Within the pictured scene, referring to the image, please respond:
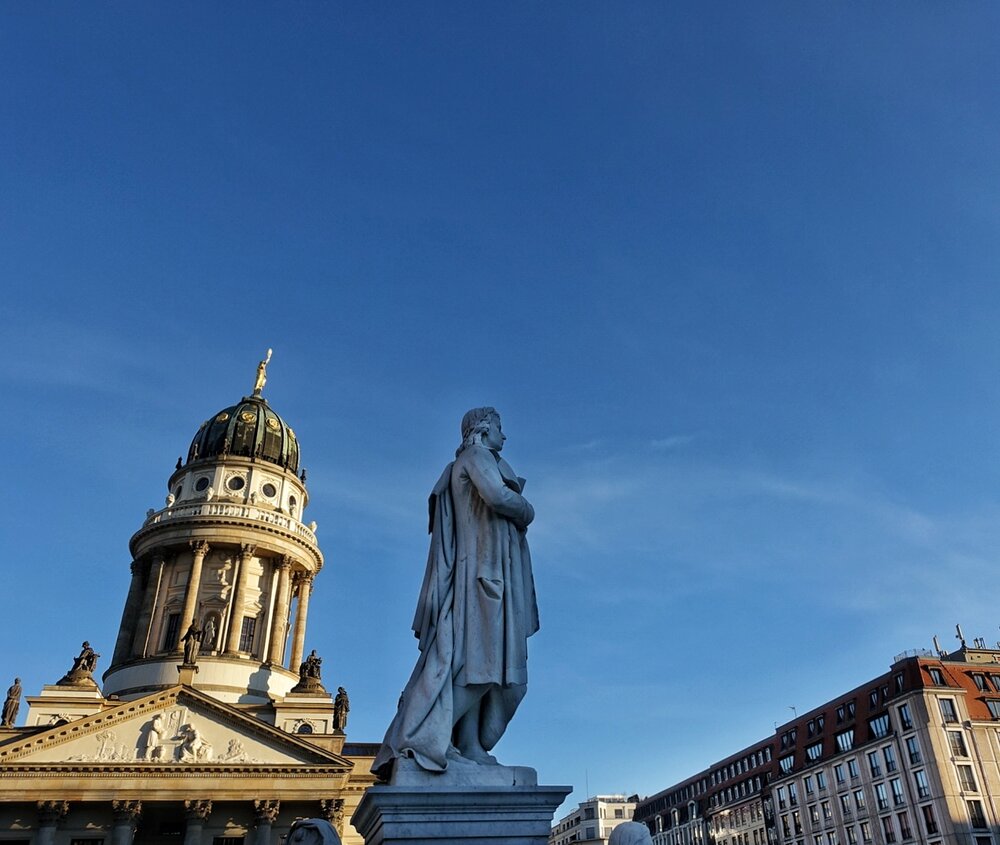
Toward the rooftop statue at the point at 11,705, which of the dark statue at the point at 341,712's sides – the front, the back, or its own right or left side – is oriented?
right

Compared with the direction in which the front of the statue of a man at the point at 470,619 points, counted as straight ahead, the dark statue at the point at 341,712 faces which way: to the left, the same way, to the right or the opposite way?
to the right

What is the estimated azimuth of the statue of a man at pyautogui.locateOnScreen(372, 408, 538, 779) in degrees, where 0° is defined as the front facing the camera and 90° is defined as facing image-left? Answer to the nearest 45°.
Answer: approximately 270°

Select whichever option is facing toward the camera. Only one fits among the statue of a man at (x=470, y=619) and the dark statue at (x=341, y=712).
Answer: the dark statue

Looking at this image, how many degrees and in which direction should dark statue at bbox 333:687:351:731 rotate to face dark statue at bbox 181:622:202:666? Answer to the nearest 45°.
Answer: approximately 90° to its right

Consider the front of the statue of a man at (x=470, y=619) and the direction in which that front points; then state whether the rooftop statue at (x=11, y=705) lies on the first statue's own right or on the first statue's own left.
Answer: on the first statue's own left

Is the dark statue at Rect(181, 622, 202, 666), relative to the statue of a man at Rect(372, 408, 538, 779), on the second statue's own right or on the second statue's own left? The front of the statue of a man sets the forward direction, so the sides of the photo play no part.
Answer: on the second statue's own left

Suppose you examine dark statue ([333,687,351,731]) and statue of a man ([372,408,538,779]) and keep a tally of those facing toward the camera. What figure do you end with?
1

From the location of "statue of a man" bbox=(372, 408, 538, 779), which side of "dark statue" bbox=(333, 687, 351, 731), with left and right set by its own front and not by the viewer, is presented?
front

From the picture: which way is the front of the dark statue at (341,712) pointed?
toward the camera

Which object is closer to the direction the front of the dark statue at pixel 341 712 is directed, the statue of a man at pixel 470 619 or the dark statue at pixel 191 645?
the statue of a man
